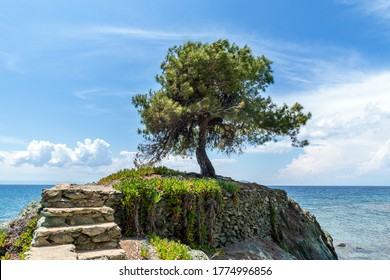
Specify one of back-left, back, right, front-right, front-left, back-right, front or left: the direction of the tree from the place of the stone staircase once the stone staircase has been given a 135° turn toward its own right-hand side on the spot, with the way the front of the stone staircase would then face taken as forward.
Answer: right

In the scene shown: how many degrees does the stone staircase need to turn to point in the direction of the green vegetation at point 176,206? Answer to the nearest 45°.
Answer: approximately 135° to its left

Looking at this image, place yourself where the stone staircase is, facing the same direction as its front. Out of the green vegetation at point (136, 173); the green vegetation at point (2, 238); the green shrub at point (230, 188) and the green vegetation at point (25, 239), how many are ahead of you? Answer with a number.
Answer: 0

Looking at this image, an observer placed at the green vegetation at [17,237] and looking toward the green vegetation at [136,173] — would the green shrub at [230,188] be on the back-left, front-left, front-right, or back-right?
front-right

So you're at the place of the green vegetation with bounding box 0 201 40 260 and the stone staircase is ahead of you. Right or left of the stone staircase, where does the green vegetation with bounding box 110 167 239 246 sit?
left

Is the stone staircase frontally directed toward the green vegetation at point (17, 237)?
no

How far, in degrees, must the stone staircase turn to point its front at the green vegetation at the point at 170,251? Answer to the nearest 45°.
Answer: approximately 90° to its left

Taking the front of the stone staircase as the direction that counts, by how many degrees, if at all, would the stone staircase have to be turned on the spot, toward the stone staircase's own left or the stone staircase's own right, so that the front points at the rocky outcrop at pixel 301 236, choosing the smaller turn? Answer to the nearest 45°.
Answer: approximately 135° to the stone staircase's own left

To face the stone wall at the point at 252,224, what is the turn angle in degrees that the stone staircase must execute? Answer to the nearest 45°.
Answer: approximately 135° to its left

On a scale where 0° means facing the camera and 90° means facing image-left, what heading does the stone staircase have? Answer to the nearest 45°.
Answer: approximately 0°

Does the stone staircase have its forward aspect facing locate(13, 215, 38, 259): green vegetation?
no

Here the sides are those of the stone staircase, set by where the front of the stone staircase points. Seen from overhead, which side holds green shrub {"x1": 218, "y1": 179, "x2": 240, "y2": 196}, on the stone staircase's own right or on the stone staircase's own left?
on the stone staircase's own left
